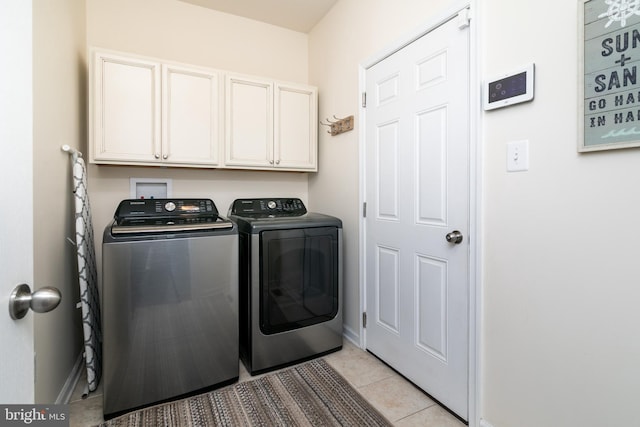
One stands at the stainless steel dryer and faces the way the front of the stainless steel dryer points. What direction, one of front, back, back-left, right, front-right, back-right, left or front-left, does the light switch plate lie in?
front

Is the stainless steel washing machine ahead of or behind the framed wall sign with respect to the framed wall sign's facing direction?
ahead

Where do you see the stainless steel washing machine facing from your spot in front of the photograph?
facing the viewer

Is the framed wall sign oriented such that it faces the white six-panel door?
no

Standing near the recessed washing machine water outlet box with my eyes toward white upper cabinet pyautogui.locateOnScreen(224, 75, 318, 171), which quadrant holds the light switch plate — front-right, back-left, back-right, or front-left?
front-right

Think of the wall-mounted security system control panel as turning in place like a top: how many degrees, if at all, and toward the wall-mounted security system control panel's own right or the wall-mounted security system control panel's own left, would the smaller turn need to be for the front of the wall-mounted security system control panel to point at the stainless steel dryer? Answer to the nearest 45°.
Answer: approximately 45° to the wall-mounted security system control panel's own right

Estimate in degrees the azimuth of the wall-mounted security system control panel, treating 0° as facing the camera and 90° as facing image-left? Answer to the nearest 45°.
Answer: approximately 45°

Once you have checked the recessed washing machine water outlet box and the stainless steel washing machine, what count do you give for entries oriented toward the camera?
2

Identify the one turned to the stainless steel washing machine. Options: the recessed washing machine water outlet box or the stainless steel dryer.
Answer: the recessed washing machine water outlet box

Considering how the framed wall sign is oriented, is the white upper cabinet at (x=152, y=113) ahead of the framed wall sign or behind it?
ahead

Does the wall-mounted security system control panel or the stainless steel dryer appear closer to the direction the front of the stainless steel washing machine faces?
the wall-mounted security system control panel

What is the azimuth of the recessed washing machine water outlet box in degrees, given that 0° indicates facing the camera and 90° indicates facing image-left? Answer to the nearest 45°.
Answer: approximately 0°
